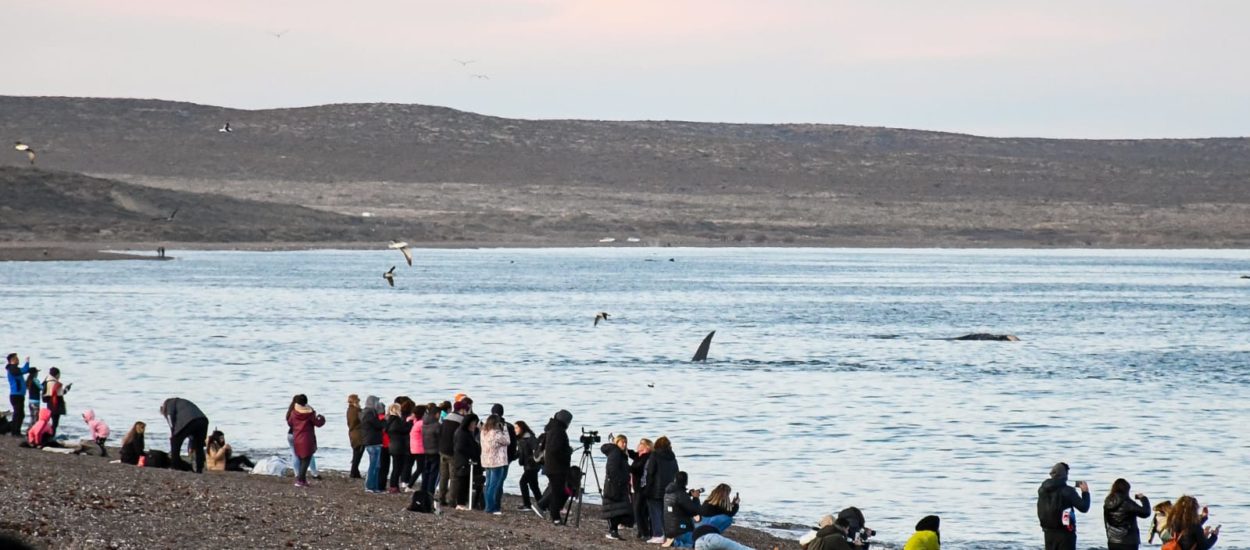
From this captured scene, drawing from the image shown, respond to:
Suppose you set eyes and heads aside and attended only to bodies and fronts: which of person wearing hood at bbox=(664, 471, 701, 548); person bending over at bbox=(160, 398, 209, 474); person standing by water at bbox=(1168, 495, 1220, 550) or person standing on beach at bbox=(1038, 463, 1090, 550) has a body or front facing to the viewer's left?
person bending over at bbox=(160, 398, 209, 474)

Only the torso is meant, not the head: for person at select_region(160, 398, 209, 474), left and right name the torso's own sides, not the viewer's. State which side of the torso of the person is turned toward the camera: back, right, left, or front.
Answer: left

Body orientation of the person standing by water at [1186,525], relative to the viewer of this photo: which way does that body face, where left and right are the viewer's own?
facing away from the viewer and to the right of the viewer

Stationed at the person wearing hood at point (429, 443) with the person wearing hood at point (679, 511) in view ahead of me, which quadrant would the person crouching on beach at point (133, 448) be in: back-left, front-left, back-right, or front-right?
back-right

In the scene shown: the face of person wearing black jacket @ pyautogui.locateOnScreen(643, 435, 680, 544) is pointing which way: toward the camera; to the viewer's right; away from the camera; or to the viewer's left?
away from the camera

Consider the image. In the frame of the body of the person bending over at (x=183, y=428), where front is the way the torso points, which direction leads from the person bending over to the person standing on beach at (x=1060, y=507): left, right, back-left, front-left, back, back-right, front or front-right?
back-left

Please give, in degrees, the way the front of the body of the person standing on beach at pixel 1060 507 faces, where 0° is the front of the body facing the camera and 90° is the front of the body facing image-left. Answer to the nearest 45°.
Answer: approximately 225°

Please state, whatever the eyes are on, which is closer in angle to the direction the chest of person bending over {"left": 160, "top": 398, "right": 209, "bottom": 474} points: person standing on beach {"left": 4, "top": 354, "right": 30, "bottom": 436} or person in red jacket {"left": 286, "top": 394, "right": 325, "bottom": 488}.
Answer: the person standing on beach

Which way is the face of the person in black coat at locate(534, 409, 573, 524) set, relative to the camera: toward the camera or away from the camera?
away from the camera

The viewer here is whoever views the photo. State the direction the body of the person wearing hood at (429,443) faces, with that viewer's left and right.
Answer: facing away from the viewer and to the right of the viewer

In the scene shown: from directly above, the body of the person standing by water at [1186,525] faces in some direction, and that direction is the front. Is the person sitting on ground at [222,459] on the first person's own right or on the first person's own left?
on the first person's own left

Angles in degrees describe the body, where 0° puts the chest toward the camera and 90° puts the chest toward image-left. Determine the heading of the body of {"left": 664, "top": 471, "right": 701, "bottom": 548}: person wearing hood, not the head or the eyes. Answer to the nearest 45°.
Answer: approximately 225°
